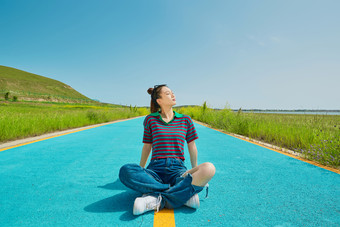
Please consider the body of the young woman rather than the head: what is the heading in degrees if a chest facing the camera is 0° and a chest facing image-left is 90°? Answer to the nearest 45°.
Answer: approximately 0°
